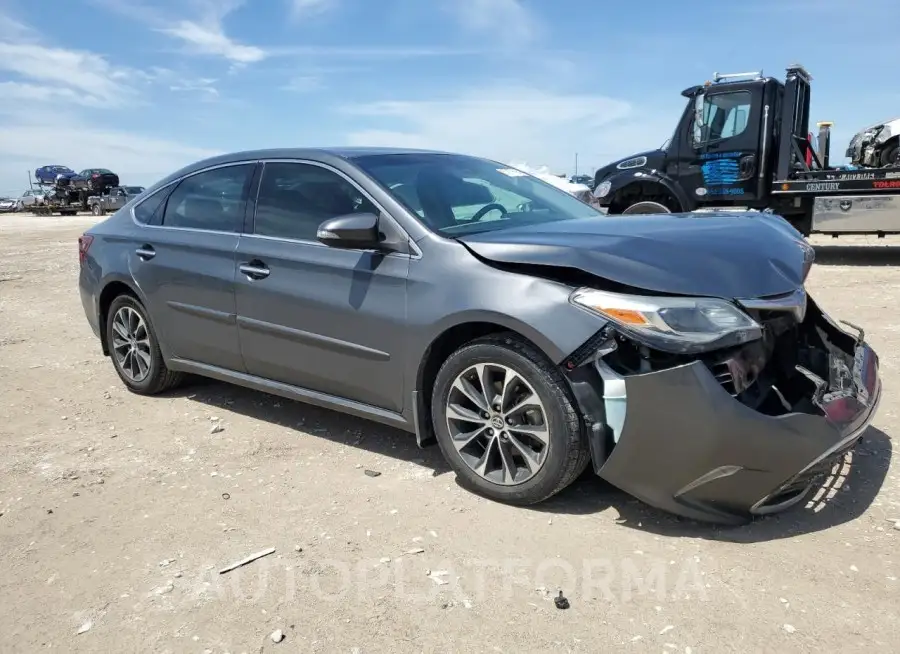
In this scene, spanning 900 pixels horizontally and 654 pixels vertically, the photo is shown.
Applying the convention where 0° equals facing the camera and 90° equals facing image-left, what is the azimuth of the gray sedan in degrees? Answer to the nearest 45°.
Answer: approximately 315°

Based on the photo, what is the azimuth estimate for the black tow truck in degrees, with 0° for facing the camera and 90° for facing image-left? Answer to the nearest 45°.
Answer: approximately 90°

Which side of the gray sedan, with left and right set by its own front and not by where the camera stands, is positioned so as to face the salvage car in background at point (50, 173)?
back

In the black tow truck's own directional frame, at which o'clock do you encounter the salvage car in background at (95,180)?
The salvage car in background is roughly at 1 o'clock from the black tow truck.

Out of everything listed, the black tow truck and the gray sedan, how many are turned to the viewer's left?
1

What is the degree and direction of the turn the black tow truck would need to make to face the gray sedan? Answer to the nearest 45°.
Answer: approximately 90° to its left

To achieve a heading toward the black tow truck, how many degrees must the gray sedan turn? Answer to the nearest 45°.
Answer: approximately 90° to its left

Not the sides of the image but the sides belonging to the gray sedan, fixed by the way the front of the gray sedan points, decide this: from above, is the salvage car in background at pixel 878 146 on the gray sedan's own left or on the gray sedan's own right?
on the gray sedan's own left

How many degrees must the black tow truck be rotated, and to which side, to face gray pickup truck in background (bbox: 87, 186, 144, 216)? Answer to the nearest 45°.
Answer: approximately 45° to its right

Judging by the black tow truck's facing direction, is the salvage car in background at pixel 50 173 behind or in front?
in front

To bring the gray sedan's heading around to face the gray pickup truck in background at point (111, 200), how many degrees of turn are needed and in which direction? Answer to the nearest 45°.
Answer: approximately 180°
